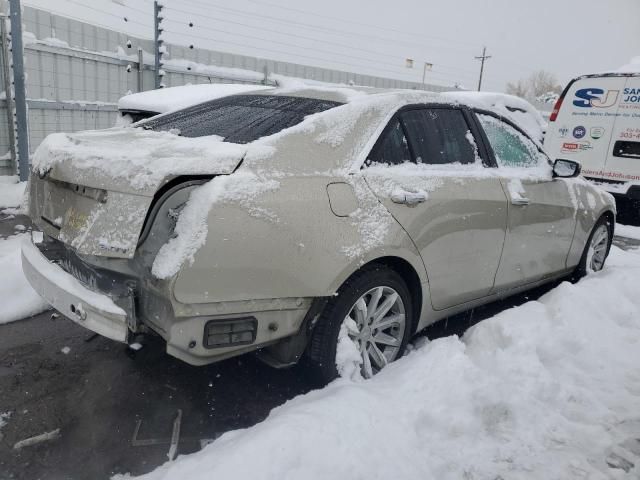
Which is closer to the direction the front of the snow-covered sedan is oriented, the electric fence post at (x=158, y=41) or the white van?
the white van

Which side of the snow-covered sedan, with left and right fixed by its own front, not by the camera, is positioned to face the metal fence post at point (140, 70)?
left

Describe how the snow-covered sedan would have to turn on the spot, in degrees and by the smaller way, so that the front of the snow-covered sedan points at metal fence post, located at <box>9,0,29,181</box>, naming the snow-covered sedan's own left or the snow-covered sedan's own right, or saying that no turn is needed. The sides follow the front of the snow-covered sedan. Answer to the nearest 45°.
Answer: approximately 90° to the snow-covered sedan's own left

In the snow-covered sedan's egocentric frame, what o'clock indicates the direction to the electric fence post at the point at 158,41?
The electric fence post is roughly at 10 o'clock from the snow-covered sedan.

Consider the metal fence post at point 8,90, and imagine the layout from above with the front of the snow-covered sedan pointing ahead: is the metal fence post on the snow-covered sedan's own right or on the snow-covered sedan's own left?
on the snow-covered sedan's own left

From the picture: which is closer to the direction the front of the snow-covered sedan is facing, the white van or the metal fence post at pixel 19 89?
the white van

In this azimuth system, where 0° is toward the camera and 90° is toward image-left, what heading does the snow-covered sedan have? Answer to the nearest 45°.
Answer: approximately 225°

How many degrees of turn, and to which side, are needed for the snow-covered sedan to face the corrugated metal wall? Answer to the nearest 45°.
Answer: approximately 90° to its left

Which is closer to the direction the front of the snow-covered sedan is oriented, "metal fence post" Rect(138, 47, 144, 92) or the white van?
the white van

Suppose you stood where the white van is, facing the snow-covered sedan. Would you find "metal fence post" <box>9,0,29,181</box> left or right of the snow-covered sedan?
right
